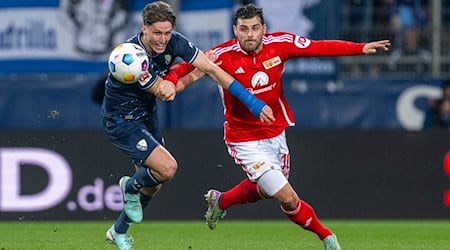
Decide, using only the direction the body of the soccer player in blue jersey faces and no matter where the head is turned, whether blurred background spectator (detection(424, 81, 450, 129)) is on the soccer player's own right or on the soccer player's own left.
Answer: on the soccer player's own left

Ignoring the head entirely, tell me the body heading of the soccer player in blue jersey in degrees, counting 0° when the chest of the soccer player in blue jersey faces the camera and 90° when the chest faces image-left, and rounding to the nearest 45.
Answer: approximately 315°
